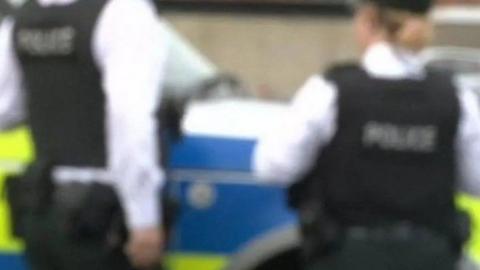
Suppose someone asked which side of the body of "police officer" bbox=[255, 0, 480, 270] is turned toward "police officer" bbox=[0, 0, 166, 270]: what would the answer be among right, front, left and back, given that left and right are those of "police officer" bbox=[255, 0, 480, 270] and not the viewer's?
left

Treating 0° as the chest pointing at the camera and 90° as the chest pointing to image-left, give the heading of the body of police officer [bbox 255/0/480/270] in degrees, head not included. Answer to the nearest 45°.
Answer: approximately 180°
